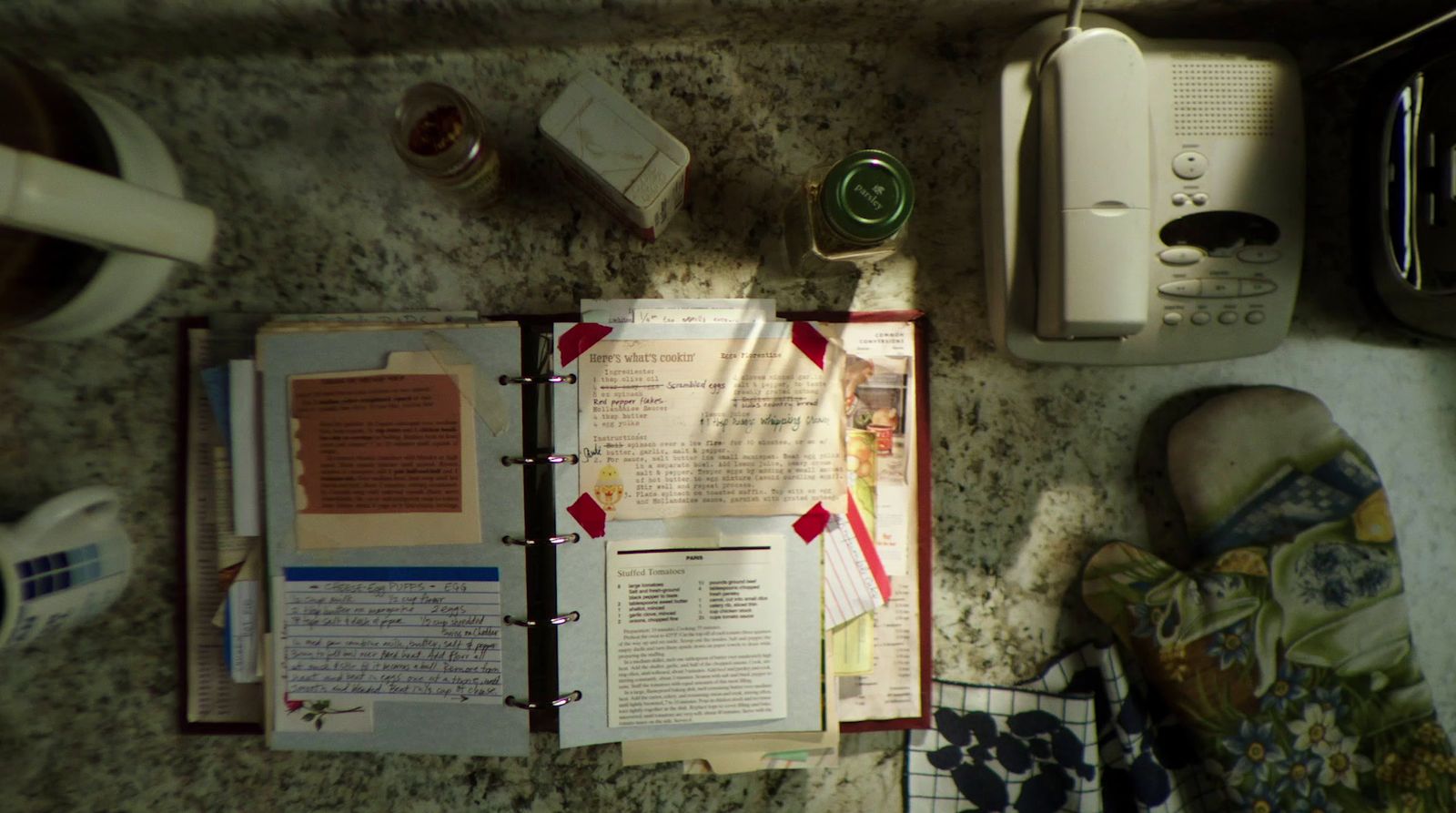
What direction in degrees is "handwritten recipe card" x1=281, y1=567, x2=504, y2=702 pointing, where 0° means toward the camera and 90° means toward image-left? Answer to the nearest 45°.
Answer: approximately 0°

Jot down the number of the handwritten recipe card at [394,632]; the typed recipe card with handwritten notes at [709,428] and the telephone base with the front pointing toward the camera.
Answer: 3

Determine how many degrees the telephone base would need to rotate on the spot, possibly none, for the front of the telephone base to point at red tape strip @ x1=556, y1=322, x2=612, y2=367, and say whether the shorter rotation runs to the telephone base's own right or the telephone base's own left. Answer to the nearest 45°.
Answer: approximately 45° to the telephone base's own right

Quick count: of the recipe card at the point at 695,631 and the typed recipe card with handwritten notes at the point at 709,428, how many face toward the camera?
2

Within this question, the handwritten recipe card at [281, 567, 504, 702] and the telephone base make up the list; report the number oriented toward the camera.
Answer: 2
